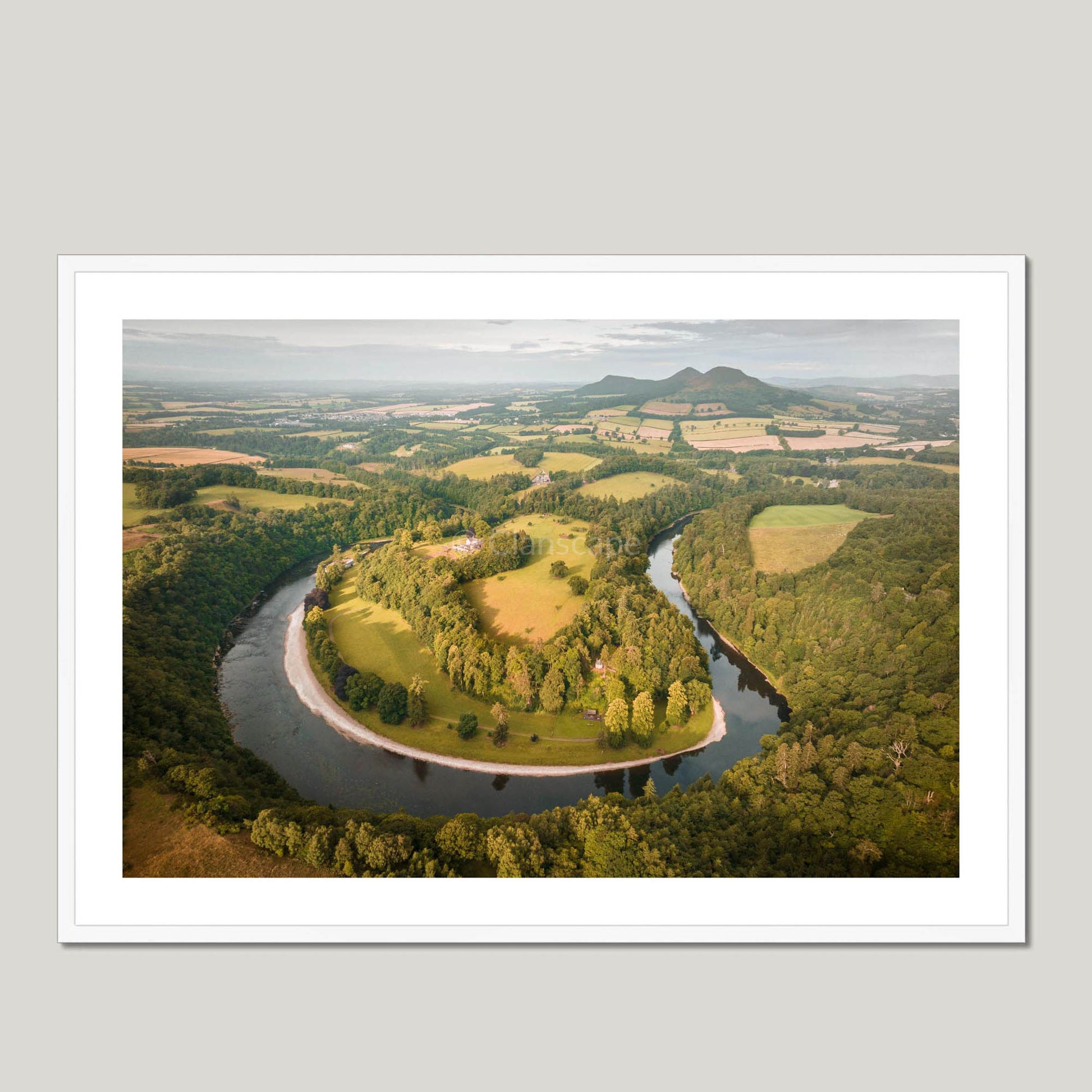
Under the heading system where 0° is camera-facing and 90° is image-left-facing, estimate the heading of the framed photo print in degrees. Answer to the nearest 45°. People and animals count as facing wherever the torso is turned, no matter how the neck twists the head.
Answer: approximately 0°
